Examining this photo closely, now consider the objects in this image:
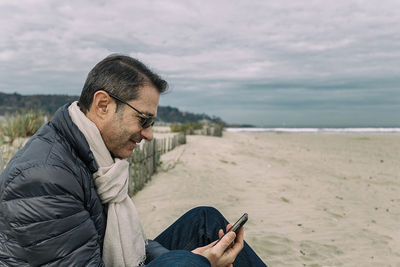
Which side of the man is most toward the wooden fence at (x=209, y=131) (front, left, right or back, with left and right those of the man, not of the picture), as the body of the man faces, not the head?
left

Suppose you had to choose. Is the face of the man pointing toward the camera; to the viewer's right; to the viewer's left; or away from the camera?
to the viewer's right

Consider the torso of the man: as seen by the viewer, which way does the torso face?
to the viewer's right

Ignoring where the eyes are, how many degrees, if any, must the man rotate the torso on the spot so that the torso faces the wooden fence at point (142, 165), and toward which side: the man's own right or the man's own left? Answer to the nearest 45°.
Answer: approximately 90° to the man's own left
